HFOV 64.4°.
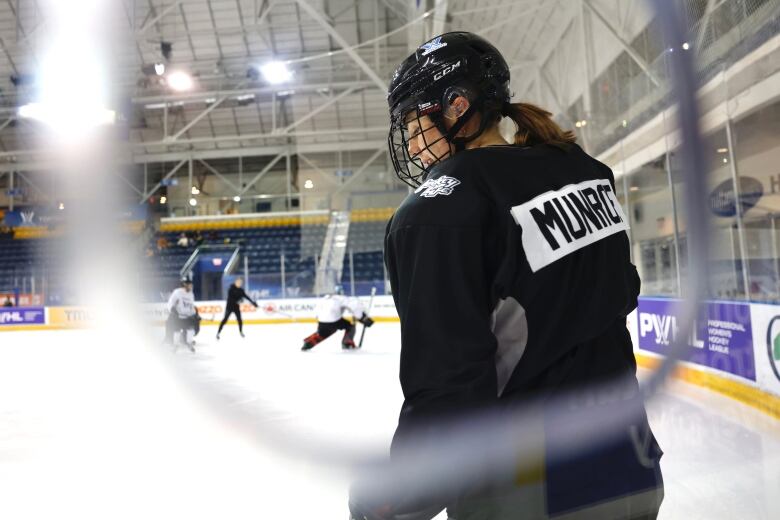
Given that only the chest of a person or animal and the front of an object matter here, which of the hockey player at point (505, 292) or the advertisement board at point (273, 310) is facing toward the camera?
the advertisement board

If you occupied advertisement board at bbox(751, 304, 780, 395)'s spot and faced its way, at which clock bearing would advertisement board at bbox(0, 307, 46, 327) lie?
advertisement board at bbox(0, 307, 46, 327) is roughly at 2 o'clock from advertisement board at bbox(751, 304, 780, 395).

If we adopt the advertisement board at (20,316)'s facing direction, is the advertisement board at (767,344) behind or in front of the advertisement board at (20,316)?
in front

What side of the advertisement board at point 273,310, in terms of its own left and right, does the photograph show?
front

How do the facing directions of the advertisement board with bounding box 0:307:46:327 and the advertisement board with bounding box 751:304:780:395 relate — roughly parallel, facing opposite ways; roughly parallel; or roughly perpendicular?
roughly perpendicular

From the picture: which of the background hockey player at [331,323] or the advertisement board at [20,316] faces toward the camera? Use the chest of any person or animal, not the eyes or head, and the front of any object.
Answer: the advertisement board

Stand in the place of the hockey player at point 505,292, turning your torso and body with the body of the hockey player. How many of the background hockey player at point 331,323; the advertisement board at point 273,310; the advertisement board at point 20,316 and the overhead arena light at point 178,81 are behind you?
0

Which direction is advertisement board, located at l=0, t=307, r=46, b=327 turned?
toward the camera

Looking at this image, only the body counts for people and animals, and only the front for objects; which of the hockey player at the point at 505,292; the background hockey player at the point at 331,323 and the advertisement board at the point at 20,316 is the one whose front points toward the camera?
the advertisement board

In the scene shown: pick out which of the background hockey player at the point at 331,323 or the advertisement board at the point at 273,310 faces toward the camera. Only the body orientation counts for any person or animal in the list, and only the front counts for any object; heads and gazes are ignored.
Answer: the advertisement board

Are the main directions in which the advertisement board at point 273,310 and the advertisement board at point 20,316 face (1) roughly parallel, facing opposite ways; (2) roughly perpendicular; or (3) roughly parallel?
roughly parallel

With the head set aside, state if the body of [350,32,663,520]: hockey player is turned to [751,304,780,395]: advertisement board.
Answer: no

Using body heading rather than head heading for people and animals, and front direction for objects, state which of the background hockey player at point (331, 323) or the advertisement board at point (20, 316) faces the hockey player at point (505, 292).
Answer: the advertisement board

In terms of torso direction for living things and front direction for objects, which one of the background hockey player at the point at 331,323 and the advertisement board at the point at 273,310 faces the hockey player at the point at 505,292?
the advertisement board

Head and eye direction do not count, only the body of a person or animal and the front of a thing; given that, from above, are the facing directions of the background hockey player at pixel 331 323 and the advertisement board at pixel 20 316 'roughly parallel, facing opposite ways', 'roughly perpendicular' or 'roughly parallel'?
roughly perpendicular

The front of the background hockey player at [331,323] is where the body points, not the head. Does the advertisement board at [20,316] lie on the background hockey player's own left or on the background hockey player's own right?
on the background hockey player's own left

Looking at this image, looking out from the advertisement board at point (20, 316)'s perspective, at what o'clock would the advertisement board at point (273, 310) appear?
the advertisement board at point (273, 310) is roughly at 10 o'clock from the advertisement board at point (20, 316).

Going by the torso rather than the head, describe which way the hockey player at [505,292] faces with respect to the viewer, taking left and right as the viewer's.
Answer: facing away from the viewer and to the left of the viewer

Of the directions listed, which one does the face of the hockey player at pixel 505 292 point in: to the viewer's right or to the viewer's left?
to the viewer's left

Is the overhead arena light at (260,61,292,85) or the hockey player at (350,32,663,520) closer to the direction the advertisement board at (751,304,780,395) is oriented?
the hockey player
